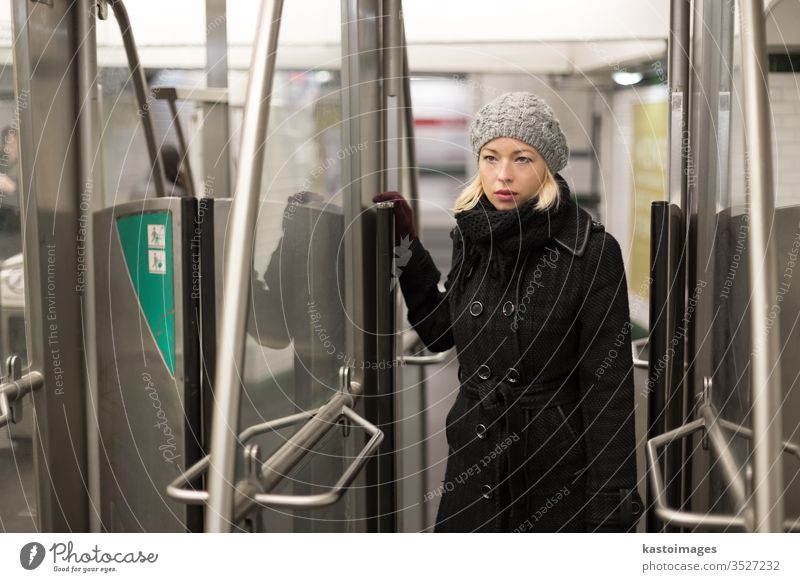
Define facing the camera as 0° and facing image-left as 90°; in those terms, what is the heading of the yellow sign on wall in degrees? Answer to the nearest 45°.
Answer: approximately 0°

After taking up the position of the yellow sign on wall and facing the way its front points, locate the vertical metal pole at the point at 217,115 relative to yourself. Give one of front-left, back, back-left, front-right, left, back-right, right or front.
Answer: front-right

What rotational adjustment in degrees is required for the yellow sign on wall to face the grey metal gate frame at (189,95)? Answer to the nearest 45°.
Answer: approximately 45° to its right

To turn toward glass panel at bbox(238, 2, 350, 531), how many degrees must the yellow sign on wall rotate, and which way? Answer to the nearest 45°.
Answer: approximately 45° to its right

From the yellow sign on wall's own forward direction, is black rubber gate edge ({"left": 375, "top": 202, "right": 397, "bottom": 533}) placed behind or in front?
in front

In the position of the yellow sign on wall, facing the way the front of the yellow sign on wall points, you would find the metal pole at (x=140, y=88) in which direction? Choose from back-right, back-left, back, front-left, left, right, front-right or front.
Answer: front-right
